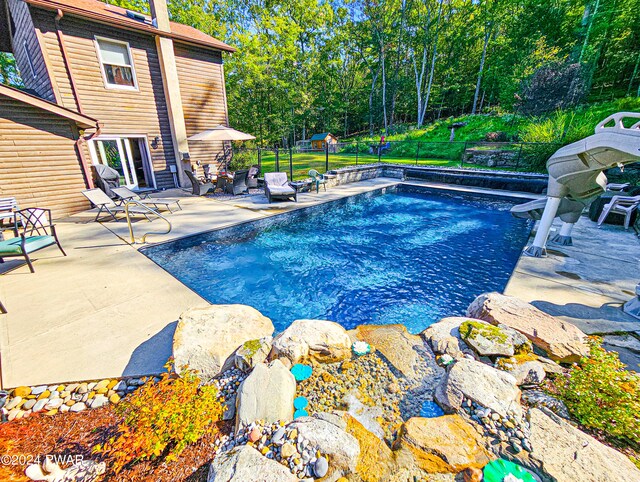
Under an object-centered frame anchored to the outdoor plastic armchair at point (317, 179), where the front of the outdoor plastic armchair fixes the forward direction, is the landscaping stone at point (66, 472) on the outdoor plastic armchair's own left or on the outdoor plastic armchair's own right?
on the outdoor plastic armchair's own right

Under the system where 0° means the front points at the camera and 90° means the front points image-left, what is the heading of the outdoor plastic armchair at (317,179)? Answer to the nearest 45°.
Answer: approximately 315°

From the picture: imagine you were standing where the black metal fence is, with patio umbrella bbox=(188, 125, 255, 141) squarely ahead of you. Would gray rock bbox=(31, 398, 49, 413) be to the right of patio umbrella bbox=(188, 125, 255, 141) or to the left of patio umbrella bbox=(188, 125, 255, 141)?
left

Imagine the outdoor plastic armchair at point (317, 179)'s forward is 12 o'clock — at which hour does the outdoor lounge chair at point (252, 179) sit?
the outdoor lounge chair at point (252, 179) is roughly at 4 o'clock from the outdoor plastic armchair at point (317, 179).

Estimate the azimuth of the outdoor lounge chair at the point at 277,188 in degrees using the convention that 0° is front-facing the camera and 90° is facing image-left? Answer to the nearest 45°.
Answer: approximately 315°

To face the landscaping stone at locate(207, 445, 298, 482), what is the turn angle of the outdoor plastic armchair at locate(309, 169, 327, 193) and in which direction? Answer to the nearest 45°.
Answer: approximately 45° to its right

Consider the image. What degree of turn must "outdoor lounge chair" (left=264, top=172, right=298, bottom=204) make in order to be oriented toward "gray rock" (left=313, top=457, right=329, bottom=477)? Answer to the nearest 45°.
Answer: approximately 45° to its right

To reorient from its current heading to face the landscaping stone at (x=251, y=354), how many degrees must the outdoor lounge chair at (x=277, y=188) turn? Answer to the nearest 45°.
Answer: approximately 45° to its right
